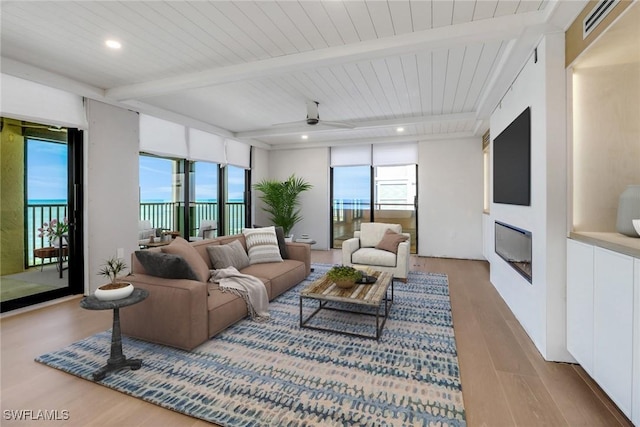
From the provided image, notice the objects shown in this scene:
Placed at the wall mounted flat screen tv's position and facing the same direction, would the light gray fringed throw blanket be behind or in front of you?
in front

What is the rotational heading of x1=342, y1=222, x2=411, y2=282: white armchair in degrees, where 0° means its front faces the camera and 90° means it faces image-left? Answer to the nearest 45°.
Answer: approximately 45°

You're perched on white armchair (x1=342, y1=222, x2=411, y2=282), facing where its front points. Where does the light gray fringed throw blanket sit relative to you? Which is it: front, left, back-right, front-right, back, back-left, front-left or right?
front

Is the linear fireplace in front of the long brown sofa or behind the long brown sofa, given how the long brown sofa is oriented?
in front

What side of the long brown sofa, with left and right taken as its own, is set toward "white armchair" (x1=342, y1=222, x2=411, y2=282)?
left

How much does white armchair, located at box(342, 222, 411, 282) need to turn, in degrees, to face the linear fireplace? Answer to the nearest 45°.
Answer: approximately 90° to its left

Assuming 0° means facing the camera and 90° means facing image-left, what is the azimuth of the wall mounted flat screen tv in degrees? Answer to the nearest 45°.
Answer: approximately 90°

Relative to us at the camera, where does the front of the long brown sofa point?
facing the viewer and to the right of the viewer

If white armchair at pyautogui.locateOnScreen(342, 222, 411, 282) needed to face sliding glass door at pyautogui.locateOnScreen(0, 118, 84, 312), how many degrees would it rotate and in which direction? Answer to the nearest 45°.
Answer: approximately 45° to its right

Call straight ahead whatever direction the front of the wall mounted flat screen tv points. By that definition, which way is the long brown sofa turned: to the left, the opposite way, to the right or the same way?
the opposite way

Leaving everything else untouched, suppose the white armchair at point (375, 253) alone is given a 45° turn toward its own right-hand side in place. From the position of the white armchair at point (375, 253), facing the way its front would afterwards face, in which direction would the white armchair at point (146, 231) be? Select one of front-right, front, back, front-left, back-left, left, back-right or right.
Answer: front

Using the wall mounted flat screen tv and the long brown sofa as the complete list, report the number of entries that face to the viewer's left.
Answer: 1
